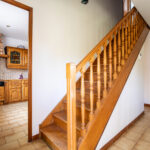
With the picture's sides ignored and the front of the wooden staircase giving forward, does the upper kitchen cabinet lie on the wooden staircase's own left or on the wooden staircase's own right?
on the wooden staircase's own right

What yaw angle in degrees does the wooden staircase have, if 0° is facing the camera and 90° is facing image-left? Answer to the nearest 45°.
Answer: approximately 45°

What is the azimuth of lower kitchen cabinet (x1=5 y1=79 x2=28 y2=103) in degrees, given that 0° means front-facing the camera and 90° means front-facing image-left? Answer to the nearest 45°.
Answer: approximately 315°
